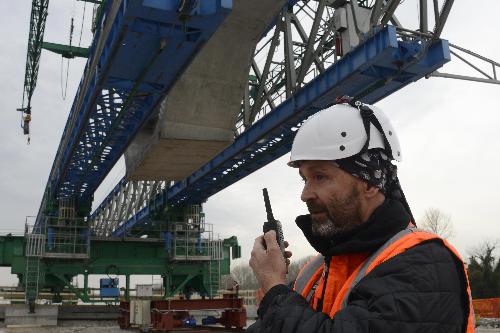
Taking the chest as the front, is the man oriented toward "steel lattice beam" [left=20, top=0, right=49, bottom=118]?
no

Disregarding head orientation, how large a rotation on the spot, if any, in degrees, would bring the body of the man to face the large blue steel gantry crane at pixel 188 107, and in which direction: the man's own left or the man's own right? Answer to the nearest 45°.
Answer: approximately 135° to the man's own right

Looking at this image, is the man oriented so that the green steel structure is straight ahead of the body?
no

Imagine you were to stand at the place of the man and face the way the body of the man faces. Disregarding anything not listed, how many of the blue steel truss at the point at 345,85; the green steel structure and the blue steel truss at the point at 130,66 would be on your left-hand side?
0

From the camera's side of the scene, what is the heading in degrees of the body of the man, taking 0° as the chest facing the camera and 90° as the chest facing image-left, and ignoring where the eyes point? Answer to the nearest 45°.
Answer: approximately 45°

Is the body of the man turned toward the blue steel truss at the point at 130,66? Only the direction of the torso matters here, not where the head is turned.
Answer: no

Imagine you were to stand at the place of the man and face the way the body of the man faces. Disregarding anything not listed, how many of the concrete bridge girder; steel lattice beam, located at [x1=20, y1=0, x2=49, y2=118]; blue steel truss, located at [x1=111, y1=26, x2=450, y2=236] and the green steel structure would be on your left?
0

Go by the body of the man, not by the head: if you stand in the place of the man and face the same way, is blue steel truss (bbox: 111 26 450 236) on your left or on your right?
on your right
